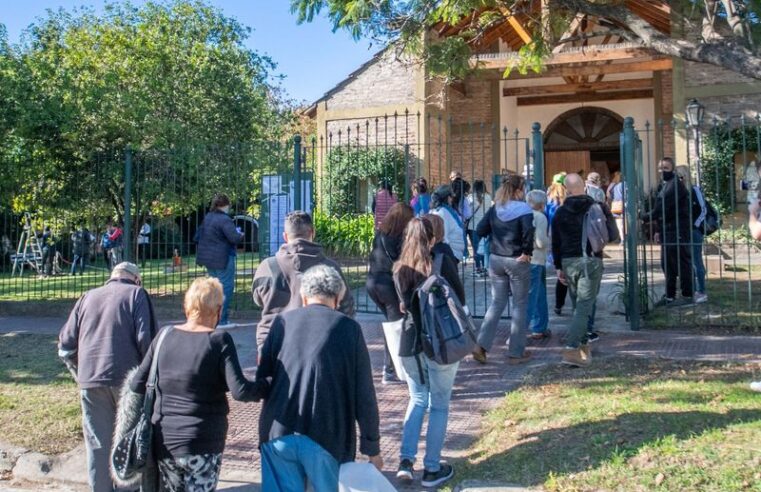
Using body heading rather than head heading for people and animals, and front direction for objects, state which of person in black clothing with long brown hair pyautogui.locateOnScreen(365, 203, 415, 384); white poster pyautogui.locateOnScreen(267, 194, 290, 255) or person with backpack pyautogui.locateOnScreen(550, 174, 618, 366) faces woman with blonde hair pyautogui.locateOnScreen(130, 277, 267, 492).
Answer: the white poster

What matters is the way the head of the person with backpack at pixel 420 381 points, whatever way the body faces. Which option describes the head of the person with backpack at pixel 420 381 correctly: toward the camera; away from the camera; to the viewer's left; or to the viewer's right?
away from the camera

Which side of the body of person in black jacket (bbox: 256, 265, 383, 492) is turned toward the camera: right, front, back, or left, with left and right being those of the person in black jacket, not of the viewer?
back

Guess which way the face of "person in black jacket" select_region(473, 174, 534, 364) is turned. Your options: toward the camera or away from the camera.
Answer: away from the camera

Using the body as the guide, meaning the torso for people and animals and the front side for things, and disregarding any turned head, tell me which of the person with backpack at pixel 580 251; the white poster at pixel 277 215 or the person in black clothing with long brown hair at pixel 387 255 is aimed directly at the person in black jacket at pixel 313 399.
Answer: the white poster

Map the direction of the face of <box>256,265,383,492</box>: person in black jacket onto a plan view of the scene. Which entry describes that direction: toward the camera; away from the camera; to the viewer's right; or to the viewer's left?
away from the camera

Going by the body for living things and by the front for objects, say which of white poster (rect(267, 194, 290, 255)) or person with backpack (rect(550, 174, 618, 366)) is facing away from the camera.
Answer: the person with backpack

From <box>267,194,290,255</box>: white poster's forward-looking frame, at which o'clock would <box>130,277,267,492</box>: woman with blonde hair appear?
The woman with blonde hair is roughly at 12 o'clock from the white poster.

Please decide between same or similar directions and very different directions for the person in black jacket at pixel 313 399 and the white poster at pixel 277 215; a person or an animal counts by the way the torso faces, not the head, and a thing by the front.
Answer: very different directions

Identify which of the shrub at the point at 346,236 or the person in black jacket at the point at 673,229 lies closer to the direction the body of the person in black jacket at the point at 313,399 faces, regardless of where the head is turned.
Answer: the shrub

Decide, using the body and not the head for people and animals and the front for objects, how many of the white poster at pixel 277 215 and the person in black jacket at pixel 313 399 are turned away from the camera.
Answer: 1

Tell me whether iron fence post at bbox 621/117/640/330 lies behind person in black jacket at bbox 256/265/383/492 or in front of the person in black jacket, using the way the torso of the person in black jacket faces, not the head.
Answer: in front

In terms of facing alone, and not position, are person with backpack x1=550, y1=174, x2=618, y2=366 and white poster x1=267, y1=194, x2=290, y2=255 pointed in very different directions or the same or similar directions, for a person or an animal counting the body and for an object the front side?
very different directions

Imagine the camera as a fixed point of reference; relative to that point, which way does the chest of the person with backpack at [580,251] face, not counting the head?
away from the camera

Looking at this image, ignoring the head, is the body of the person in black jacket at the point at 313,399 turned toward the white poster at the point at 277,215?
yes

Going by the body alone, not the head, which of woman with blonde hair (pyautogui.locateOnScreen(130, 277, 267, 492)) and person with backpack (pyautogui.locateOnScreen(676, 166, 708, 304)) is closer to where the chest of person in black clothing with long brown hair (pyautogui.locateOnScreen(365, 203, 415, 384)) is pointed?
the person with backpack
